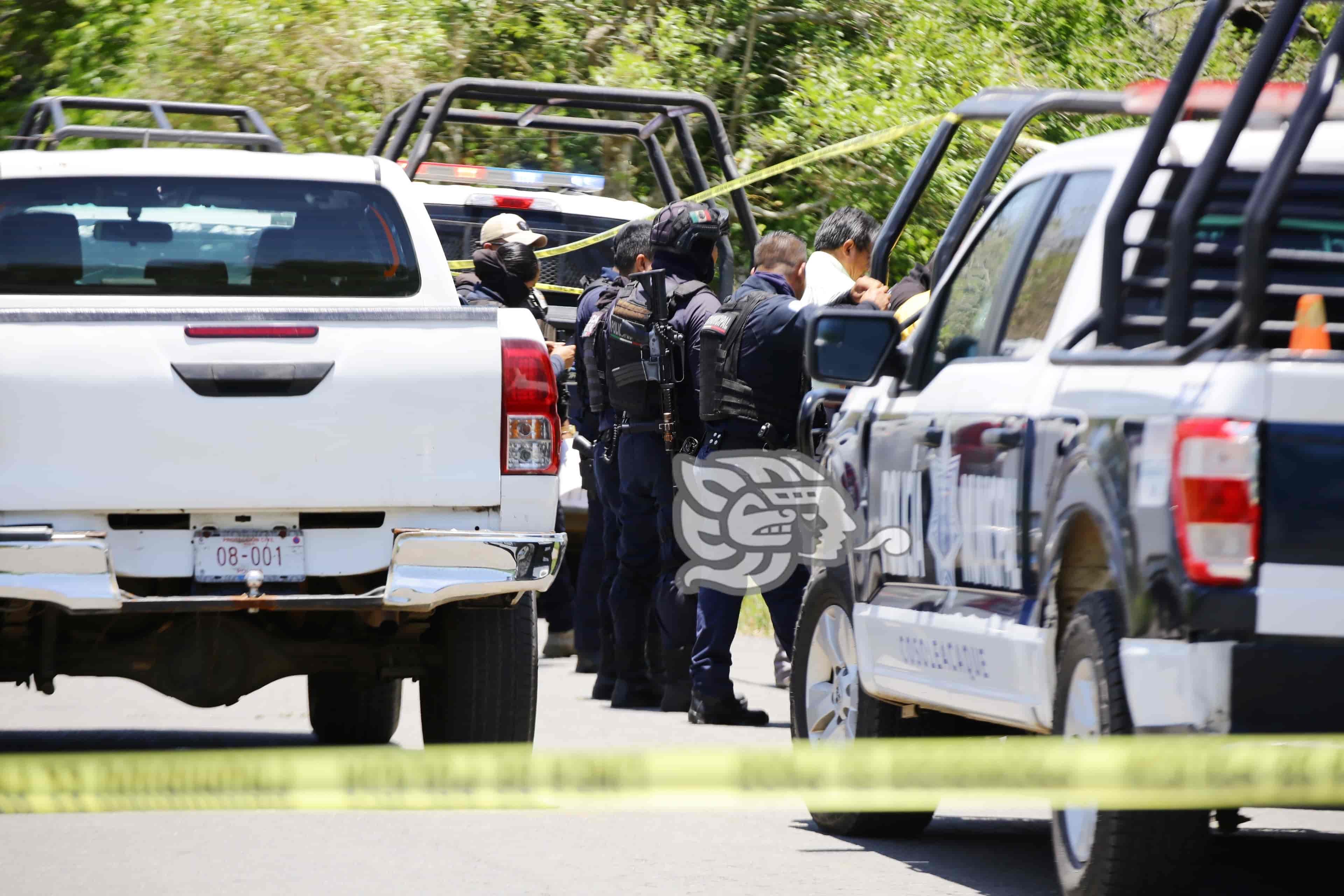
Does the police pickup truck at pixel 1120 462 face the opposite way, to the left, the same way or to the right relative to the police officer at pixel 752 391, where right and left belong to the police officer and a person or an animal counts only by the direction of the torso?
to the left

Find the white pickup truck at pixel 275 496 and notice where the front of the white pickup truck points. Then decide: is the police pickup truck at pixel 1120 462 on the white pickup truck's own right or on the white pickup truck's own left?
on the white pickup truck's own right

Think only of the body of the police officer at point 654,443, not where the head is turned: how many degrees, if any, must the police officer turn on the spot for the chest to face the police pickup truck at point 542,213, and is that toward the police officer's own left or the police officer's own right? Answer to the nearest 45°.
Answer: approximately 45° to the police officer's own left

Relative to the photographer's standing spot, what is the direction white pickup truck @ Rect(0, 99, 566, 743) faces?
facing away from the viewer

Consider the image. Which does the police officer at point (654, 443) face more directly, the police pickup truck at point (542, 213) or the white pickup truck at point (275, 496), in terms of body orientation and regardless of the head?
the police pickup truck

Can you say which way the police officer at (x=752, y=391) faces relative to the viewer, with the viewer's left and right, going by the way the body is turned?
facing away from the viewer and to the right of the viewer

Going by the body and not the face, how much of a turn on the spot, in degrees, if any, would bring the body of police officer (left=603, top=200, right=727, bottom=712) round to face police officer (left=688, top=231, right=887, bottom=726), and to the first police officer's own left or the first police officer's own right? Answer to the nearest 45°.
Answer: approximately 90° to the first police officer's own right

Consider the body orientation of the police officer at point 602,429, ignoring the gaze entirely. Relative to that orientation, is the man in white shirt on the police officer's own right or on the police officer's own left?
on the police officer's own right

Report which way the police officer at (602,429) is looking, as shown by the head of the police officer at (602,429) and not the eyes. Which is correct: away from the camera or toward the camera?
away from the camera

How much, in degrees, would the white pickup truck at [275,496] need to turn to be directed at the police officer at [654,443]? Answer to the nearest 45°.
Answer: approximately 45° to its right

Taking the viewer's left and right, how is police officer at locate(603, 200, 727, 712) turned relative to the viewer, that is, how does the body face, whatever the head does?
facing away from the viewer and to the right of the viewer
